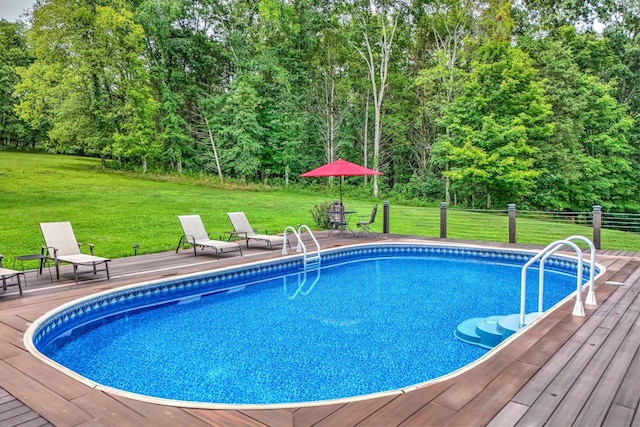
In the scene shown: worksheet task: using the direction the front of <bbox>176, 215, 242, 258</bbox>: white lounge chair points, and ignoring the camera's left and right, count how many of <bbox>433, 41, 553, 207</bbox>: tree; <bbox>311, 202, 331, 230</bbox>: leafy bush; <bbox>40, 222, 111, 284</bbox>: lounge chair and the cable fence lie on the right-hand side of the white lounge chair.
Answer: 1

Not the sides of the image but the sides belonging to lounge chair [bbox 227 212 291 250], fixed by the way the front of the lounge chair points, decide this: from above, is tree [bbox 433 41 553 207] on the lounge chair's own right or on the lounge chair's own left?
on the lounge chair's own left

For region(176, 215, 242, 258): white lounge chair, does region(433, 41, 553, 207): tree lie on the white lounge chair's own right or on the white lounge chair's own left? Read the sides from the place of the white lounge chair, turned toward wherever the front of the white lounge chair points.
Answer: on the white lounge chair's own left

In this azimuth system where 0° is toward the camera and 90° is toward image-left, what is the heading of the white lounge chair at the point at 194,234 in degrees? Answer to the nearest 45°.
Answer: approximately 315°

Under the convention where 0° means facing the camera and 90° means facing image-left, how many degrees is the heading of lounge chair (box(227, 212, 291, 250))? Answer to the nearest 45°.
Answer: approximately 315°

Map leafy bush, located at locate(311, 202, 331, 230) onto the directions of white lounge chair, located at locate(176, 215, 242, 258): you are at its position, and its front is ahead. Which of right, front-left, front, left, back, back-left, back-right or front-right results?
left
